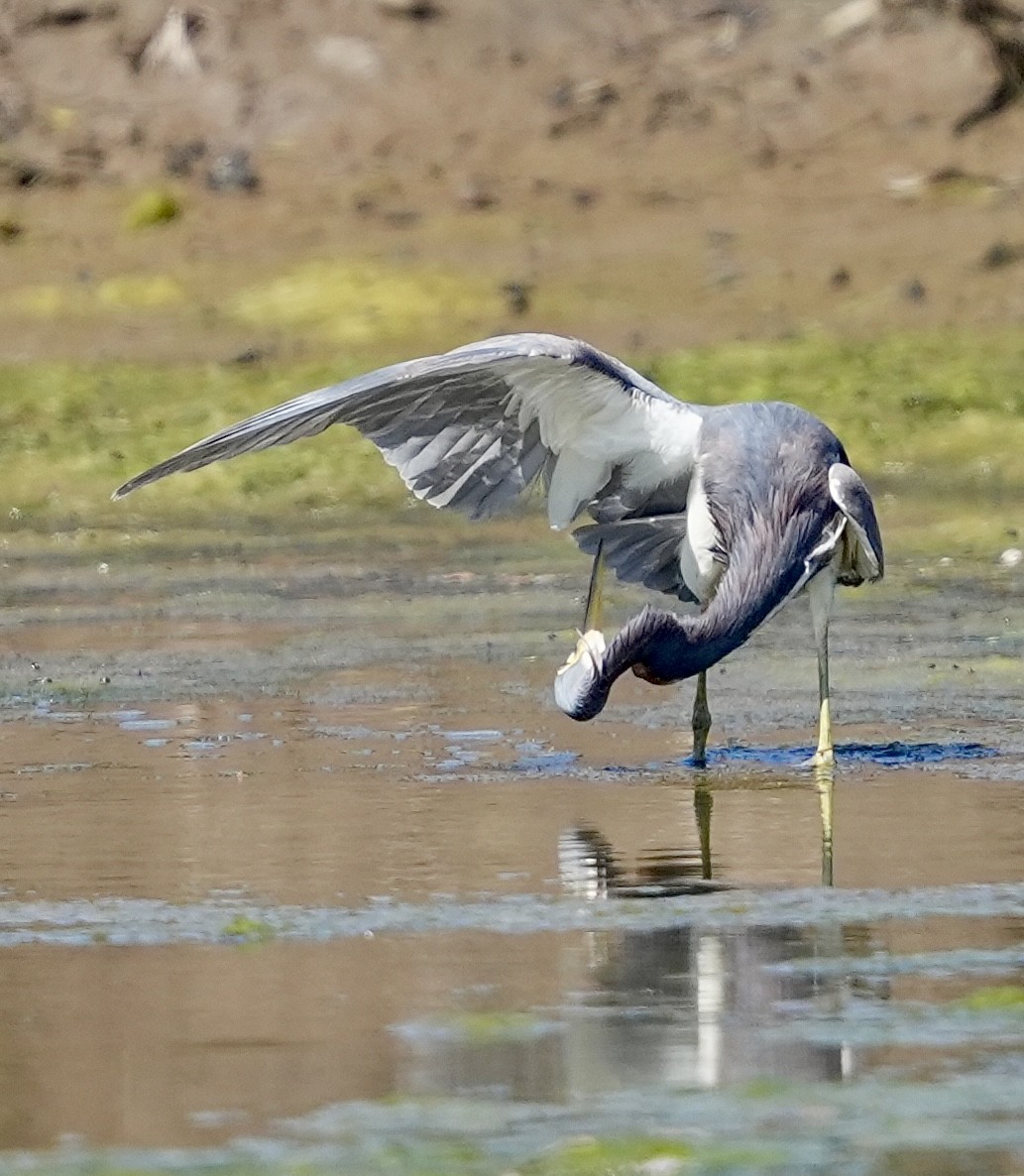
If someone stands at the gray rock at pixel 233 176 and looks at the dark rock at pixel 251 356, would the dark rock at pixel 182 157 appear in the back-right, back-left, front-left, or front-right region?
back-right

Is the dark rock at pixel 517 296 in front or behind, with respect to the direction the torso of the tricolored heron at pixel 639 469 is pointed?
behind

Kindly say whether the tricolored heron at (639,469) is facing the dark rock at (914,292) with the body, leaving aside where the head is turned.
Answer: no

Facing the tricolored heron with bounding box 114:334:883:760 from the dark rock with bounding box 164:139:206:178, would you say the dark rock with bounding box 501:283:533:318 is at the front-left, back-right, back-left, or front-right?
front-left

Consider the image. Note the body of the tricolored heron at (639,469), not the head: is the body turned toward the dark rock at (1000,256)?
no

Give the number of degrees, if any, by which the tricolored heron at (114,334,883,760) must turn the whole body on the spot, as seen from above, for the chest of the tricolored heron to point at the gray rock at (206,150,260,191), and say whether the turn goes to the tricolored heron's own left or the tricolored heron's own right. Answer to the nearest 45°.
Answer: approximately 180°

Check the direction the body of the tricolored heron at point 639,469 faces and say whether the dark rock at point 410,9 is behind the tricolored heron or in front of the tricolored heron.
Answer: behind

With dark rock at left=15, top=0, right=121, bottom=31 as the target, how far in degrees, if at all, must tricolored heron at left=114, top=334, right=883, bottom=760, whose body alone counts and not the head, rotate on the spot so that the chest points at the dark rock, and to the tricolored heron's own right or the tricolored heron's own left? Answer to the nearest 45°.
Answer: approximately 180°

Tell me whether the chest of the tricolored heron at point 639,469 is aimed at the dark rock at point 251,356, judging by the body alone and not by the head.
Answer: no

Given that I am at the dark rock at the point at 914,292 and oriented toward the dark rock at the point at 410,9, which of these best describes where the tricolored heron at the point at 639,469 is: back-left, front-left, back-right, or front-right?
back-left

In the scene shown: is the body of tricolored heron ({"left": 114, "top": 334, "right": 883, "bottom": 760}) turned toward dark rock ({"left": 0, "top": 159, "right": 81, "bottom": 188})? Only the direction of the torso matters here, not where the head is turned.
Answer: no

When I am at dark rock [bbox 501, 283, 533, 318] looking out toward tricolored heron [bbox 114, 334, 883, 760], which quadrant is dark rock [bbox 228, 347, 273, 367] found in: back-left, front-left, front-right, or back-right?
front-right

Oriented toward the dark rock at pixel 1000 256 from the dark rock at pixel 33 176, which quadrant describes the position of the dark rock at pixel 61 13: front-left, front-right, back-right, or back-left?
back-left
